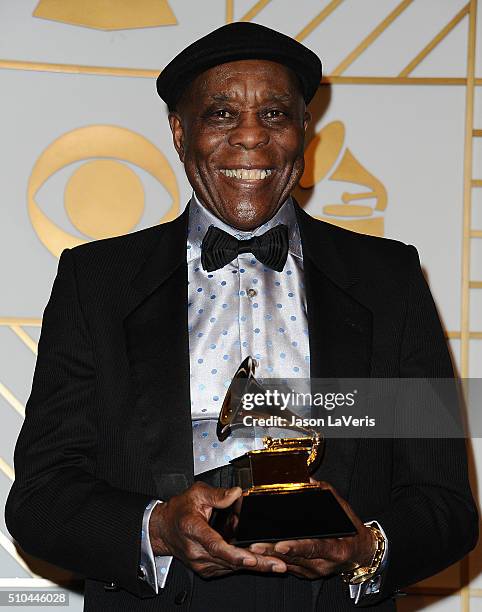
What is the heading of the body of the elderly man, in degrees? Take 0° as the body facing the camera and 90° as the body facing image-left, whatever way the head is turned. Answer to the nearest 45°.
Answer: approximately 0°
